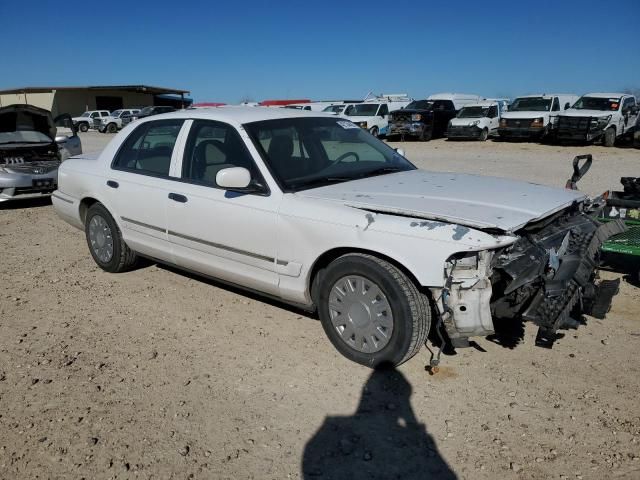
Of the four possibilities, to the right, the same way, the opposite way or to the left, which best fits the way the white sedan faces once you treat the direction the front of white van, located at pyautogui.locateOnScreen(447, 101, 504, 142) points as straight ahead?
to the left

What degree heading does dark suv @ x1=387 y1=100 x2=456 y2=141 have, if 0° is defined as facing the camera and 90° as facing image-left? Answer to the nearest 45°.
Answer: approximately 45°

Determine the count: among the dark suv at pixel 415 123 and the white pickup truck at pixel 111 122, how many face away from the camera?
0

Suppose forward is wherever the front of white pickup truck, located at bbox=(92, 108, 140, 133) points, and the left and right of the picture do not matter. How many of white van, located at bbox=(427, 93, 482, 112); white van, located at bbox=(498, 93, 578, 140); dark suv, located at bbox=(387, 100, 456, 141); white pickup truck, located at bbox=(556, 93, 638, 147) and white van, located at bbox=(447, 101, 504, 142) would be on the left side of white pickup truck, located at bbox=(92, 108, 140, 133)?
5

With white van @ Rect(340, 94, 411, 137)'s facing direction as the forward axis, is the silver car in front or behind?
in front

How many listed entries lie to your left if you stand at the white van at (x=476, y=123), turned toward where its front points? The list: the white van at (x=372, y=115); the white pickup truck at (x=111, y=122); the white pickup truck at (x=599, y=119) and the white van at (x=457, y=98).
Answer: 1

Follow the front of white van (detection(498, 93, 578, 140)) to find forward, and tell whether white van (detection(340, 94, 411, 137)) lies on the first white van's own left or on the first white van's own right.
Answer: on the first white van's own right

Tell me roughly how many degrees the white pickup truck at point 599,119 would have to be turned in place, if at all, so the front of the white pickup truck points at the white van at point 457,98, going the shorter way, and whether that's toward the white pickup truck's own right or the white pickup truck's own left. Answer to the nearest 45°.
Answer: approximately 90° to the white pickup truck's own right

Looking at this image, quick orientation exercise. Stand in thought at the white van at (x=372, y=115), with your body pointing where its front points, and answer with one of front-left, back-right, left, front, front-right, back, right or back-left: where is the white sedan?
front-left

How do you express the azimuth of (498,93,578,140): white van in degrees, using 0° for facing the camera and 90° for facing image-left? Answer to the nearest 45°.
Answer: approximately 45°

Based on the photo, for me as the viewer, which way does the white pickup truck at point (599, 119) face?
facing the viewer and to the left of the viewer

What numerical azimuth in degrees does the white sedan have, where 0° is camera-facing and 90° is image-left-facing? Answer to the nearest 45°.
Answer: approximately 315°
